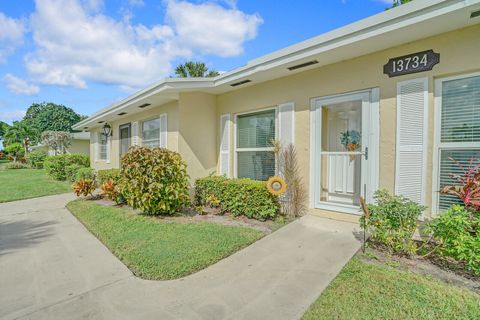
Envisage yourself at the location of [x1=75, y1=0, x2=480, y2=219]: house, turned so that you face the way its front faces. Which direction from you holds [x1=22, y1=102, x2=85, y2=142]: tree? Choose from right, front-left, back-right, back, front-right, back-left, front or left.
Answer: right

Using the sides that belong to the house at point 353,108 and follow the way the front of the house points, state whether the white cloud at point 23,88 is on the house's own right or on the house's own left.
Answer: on the house's own right

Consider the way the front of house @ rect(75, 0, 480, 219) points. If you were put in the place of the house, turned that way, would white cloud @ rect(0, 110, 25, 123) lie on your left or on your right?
on your right

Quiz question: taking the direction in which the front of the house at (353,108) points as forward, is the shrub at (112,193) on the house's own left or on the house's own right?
on the house's own right

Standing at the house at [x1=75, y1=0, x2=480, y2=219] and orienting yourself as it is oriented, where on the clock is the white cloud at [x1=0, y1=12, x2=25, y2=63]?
The white cloud is roughly at 2 o'clock from the house.

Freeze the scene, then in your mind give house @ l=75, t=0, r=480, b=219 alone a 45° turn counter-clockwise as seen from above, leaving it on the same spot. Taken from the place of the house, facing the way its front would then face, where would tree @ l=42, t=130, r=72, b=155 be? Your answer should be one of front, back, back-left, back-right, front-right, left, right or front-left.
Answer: back-right

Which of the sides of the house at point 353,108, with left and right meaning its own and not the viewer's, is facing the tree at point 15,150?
right

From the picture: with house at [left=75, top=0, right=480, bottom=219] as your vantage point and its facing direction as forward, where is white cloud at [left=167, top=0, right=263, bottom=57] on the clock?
The white cloud is roughly at 3 o'clock from the house.

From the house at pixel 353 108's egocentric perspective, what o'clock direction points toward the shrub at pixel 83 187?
The shrub is roughly at 2 o'clock from the house.

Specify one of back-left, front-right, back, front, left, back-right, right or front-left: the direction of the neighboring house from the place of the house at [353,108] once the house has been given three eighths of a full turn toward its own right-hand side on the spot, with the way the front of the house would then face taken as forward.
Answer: front-left

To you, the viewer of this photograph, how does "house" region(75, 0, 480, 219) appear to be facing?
facing the viewer and to the left of the viewer
